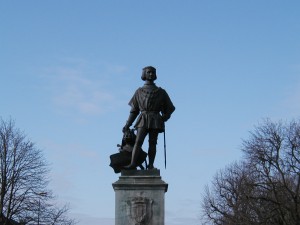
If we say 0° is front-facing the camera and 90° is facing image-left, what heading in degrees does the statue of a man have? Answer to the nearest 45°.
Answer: approximately 0°
